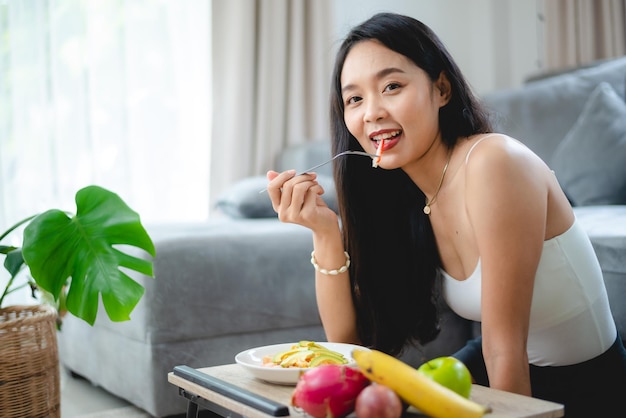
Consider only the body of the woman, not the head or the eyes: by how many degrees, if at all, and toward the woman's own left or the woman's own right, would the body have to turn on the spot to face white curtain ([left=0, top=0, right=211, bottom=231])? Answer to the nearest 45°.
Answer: approximately 90° to the woman's own right

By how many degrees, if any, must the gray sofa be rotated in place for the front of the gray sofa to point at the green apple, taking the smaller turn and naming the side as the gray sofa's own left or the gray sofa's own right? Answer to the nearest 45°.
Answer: approximately 45° to the gray sofa's own left

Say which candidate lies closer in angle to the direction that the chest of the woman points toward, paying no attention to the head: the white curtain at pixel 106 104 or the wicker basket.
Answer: the wicker basket

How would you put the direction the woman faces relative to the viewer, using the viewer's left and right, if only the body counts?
facing the viewer and to the left of the viewer

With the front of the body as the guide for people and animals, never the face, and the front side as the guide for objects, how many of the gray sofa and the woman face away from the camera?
0

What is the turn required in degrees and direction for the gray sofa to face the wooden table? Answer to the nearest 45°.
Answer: approximately 45° to its left

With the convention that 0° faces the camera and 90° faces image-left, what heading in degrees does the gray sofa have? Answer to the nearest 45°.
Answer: approximately 45°
